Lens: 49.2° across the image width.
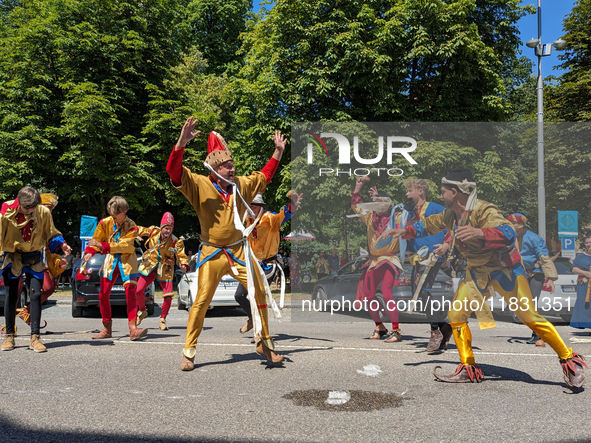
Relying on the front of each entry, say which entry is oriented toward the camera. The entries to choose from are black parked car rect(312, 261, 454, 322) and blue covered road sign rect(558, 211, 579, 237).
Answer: the blue covered road sign

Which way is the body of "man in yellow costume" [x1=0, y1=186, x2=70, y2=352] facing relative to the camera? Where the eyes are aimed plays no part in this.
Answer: toward the camera

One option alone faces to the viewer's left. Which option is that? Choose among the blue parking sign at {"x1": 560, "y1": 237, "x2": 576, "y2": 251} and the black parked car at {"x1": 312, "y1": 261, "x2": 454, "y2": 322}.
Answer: the black parked car

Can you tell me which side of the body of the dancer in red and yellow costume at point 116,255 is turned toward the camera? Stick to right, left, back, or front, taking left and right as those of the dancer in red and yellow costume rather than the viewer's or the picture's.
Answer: front

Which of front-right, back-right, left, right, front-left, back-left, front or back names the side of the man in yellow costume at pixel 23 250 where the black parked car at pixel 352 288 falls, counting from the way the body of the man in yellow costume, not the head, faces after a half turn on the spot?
right

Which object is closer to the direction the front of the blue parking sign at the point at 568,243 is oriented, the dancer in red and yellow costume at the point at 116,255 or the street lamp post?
the dancer in red and yellow costume

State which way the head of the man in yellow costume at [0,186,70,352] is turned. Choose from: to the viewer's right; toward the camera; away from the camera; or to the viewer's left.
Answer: toward the camera

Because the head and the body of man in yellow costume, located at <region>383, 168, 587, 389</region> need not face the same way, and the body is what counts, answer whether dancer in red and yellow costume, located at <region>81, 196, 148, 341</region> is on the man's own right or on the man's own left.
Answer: on the man's own right

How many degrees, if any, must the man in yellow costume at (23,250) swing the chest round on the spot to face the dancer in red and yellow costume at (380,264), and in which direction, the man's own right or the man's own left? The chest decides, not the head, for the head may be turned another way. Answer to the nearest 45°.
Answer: approximately 90° to the man's own left

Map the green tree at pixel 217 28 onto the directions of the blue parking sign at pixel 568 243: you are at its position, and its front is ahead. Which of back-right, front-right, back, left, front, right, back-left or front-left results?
back-right

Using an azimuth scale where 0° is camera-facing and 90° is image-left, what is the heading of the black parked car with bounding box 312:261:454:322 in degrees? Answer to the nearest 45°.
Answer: approximately 90°

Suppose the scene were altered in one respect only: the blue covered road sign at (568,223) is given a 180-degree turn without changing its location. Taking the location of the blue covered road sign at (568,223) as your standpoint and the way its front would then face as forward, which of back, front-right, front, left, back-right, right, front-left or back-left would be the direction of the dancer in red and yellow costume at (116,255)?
back-left

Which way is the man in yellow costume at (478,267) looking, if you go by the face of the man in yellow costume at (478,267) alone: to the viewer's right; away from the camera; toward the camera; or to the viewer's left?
to the viewer's left

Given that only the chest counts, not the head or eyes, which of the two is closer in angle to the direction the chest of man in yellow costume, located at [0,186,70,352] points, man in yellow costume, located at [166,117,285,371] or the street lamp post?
the man in yellow costume
